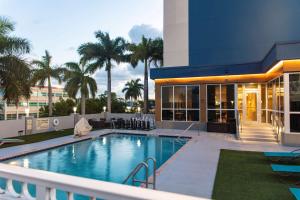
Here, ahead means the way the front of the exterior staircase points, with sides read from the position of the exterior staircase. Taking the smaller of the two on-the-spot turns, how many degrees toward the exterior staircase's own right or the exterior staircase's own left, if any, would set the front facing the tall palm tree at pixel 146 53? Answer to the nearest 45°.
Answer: approximately 135° to the exterior staircase's own right

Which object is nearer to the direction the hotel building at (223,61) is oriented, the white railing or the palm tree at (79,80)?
the white railing

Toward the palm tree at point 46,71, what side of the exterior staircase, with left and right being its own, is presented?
right

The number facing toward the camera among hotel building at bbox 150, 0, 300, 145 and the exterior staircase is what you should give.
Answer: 2

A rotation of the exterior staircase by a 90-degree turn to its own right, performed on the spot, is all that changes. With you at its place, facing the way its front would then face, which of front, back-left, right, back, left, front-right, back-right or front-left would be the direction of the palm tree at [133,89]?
front-right

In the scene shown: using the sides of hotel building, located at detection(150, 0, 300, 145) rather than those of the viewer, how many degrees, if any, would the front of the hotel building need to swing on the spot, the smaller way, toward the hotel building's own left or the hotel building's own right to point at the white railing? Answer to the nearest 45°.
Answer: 0° — it already faces it

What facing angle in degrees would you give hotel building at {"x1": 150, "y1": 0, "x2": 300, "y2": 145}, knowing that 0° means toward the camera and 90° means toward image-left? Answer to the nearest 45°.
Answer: approximately 0°

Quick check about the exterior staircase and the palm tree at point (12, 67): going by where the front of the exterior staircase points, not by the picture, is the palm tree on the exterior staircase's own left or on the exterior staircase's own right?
on the exterior staircase's own right

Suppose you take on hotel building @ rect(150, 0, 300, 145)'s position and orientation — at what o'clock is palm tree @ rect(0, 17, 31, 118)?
The palm tree is roughly at 2 o'clock from the hotel building.

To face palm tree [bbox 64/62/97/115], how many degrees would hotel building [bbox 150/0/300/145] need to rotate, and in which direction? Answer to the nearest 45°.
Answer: approximately 90° to its right

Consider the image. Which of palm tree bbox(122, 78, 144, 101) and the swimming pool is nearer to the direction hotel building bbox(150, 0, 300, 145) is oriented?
the swimming pool

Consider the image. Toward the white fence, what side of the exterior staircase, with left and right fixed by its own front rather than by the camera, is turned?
right
